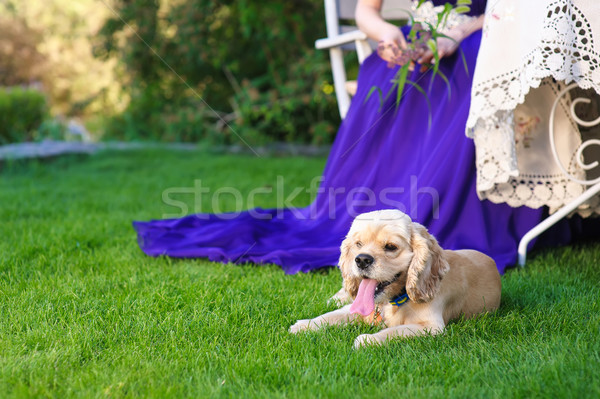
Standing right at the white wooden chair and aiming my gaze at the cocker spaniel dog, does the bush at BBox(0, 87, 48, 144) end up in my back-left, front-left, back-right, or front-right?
back-right

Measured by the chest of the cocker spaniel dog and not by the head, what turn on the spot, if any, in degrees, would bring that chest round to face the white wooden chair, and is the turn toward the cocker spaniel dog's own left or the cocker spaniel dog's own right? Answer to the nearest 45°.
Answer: approximately 135° to the cocker spaniel dog's own right

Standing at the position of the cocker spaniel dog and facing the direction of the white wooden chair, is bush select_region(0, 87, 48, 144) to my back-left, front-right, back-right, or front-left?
front-left

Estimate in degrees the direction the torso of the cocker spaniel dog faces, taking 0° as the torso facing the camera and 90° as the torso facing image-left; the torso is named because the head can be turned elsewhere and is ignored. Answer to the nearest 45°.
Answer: approximately 45°

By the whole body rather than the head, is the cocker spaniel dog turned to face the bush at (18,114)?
no
